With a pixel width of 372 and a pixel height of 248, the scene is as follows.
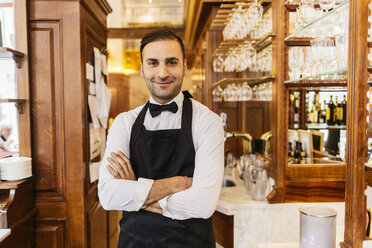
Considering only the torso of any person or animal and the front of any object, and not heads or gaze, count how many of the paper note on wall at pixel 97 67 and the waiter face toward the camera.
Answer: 1

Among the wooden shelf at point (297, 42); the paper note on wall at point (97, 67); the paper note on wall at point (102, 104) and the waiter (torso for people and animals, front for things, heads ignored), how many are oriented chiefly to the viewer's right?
2

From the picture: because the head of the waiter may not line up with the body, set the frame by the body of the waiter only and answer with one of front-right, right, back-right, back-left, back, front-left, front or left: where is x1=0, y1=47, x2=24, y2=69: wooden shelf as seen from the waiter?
back-right

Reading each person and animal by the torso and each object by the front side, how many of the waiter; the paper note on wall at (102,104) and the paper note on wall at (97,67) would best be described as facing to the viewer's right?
2

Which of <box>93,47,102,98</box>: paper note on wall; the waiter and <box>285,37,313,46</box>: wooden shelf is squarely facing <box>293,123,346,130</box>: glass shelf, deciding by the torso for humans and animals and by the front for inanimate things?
the paper note on wall

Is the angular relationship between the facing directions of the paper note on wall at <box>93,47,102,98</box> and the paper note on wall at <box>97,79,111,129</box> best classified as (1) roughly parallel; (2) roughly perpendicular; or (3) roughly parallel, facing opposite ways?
roughly parallel

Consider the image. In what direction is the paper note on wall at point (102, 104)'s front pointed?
to the viewer's right

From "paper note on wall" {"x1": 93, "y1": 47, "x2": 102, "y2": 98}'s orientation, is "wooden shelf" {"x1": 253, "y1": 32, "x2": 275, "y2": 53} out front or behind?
out front

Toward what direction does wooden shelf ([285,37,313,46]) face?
toward the camera

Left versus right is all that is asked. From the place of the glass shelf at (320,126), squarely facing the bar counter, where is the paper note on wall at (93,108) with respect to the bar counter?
right

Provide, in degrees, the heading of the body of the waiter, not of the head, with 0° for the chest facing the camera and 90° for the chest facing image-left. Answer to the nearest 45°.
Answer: approximately 0°

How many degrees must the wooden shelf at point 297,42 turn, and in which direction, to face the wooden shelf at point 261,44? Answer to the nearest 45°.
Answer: approximately 135° to its right

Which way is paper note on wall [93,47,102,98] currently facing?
to the viewer's right

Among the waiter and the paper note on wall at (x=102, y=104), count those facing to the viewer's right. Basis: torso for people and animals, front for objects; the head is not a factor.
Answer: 1

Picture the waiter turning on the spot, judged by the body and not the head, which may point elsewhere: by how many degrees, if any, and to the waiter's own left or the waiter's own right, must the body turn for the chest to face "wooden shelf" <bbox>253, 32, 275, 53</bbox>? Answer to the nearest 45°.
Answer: approximately 135° to the waiter's own left

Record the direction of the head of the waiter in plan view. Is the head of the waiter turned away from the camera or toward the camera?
toward the camera

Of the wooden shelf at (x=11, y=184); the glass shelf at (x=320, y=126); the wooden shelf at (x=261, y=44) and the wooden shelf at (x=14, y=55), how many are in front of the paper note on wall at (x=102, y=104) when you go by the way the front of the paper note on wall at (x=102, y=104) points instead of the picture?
2
